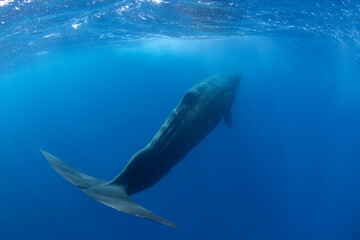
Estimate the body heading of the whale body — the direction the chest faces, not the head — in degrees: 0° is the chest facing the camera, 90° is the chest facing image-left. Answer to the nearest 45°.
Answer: approximately 225°
